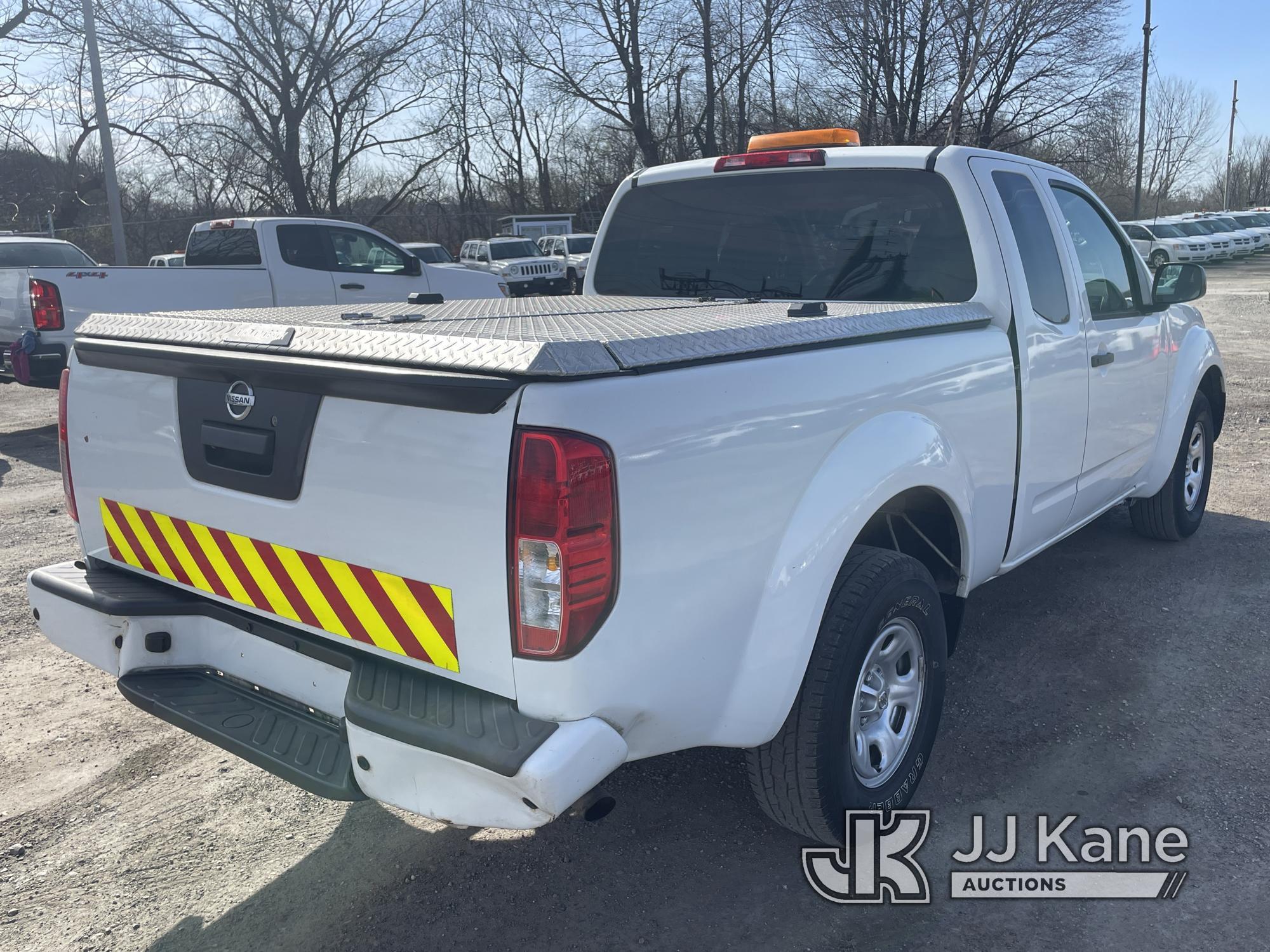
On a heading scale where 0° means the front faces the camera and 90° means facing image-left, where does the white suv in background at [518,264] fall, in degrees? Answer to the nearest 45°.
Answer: approximately 315°

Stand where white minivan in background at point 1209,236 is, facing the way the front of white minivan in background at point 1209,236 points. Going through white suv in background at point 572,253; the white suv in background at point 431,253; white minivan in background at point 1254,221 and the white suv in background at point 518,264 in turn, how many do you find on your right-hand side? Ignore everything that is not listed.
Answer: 3

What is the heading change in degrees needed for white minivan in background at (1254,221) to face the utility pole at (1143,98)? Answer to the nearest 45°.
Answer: approximately 90° to its right

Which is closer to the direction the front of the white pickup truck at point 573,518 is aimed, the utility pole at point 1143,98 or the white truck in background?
the utility pole

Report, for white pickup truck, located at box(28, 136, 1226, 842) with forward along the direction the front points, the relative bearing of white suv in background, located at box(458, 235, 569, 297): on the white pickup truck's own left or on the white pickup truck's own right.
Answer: on the white pickup truck's own left

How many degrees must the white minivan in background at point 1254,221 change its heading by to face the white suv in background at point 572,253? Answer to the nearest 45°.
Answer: approximately 90° to its right

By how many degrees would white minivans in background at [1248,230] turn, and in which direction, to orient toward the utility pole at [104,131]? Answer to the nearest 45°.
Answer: approximately 90° to its right

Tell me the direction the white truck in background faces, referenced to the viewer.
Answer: facing away from the viewer and to the right of the viewer
